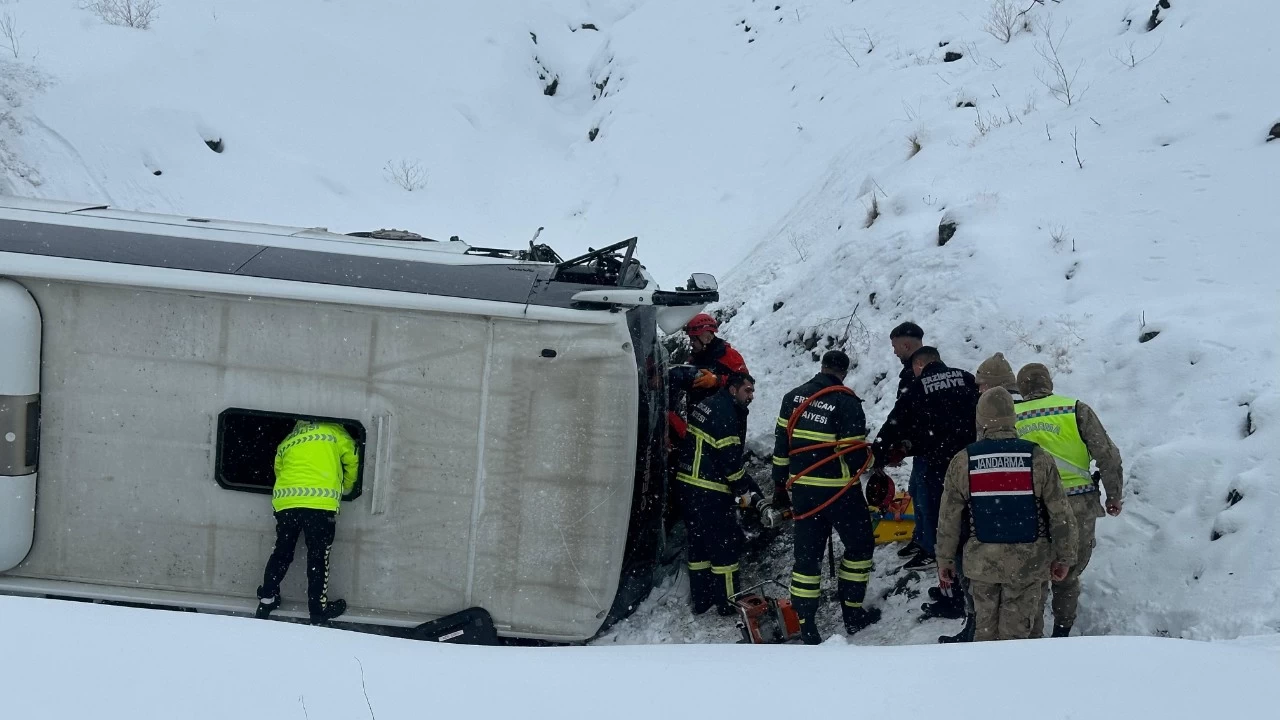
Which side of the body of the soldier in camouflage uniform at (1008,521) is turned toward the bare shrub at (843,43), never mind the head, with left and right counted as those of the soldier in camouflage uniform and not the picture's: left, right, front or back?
front

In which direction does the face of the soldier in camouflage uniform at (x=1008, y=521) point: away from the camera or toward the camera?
away from the camera

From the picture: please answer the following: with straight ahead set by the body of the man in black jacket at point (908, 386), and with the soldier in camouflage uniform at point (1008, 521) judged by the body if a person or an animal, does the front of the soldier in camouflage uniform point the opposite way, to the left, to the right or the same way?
to the right

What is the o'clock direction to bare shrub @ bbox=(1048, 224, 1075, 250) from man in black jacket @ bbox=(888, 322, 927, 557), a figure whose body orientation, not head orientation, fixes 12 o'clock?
The bare shrub is roughly at 4 o'clock from the man in black jacket.

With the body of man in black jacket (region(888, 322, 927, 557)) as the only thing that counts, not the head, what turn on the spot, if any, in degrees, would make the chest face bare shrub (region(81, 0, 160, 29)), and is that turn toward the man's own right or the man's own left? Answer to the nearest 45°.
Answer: approximately 45° to the man's own right

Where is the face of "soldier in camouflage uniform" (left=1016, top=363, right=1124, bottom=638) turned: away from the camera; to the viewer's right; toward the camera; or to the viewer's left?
away from the camera

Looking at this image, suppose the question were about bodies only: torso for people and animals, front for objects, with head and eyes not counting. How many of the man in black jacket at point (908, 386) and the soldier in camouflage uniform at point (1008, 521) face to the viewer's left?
1

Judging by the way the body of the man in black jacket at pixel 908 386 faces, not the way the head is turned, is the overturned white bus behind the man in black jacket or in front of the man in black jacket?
in front

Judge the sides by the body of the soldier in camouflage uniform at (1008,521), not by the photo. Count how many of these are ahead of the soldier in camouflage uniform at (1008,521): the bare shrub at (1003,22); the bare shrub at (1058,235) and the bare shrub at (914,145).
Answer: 3

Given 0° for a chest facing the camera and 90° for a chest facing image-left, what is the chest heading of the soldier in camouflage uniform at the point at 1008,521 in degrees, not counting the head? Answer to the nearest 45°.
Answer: approximately 180°

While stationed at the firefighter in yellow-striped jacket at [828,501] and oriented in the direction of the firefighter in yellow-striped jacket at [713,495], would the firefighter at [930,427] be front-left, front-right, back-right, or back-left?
back-right

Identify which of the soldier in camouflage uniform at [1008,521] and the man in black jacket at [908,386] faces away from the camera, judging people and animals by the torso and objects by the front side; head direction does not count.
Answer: the soldier in camouflage uniform

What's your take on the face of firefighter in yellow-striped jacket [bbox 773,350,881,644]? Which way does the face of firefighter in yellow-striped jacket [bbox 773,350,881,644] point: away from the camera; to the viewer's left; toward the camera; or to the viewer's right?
away from the camera

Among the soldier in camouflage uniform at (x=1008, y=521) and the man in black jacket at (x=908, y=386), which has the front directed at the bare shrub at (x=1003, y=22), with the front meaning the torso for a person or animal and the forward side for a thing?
the soldier in camouflage uniform

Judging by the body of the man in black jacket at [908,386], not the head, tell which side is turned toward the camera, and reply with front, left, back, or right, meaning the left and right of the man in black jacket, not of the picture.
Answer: left

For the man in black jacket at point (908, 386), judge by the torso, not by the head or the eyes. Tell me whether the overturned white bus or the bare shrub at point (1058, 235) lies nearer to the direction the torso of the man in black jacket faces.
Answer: the overturned white bus
